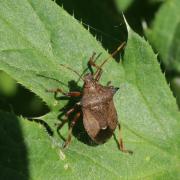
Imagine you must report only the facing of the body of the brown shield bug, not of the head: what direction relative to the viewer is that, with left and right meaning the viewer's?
facing away from the viewer

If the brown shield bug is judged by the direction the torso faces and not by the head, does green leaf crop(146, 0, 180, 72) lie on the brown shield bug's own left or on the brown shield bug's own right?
on the brown shield bug's own right
